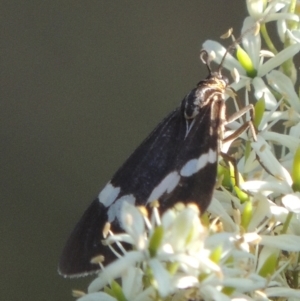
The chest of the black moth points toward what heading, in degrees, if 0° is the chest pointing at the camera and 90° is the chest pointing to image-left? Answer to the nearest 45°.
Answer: approximately 270°
